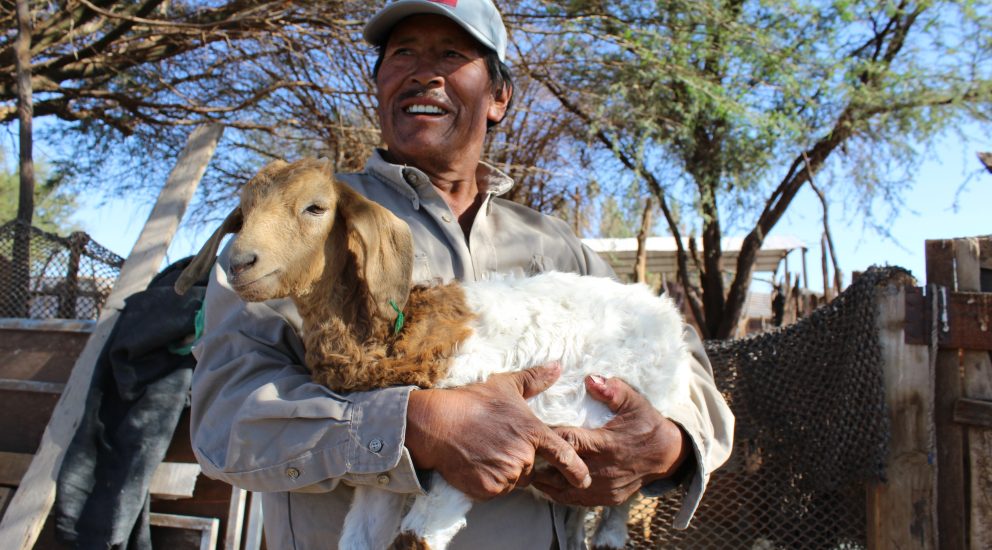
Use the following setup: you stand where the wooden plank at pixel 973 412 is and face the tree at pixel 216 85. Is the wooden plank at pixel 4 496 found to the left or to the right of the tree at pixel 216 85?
left

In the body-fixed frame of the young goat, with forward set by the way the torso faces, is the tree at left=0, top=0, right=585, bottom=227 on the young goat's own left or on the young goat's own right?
on the young goat's own right

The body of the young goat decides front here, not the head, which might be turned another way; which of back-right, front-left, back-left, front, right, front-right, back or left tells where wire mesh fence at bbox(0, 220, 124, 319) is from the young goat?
front-right

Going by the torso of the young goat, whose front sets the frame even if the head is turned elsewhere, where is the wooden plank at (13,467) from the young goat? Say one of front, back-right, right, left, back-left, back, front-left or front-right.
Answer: front-right

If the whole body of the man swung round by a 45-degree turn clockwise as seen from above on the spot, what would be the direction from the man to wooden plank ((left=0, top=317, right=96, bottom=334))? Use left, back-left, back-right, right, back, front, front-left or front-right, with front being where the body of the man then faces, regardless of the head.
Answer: right

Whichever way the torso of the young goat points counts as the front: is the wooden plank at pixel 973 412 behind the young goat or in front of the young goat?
behind

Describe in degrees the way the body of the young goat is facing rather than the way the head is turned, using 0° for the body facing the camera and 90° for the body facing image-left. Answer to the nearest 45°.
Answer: approximately 90°

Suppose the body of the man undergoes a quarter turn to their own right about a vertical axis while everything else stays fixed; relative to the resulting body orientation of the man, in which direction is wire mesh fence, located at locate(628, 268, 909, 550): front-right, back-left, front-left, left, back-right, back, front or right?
back-right

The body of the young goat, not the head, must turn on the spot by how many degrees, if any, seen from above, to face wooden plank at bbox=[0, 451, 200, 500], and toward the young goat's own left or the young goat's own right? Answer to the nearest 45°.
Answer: approximately 45° to the young goat's own right

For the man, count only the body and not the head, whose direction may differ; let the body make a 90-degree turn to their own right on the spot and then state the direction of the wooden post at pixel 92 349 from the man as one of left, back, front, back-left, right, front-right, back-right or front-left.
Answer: front-right

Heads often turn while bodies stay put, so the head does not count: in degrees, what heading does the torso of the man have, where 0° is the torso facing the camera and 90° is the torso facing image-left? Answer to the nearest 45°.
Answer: approximately 0°

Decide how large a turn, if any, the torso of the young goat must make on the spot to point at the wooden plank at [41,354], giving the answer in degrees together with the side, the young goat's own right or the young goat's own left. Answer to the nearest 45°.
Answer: approximately 45° to the young goat's own right
